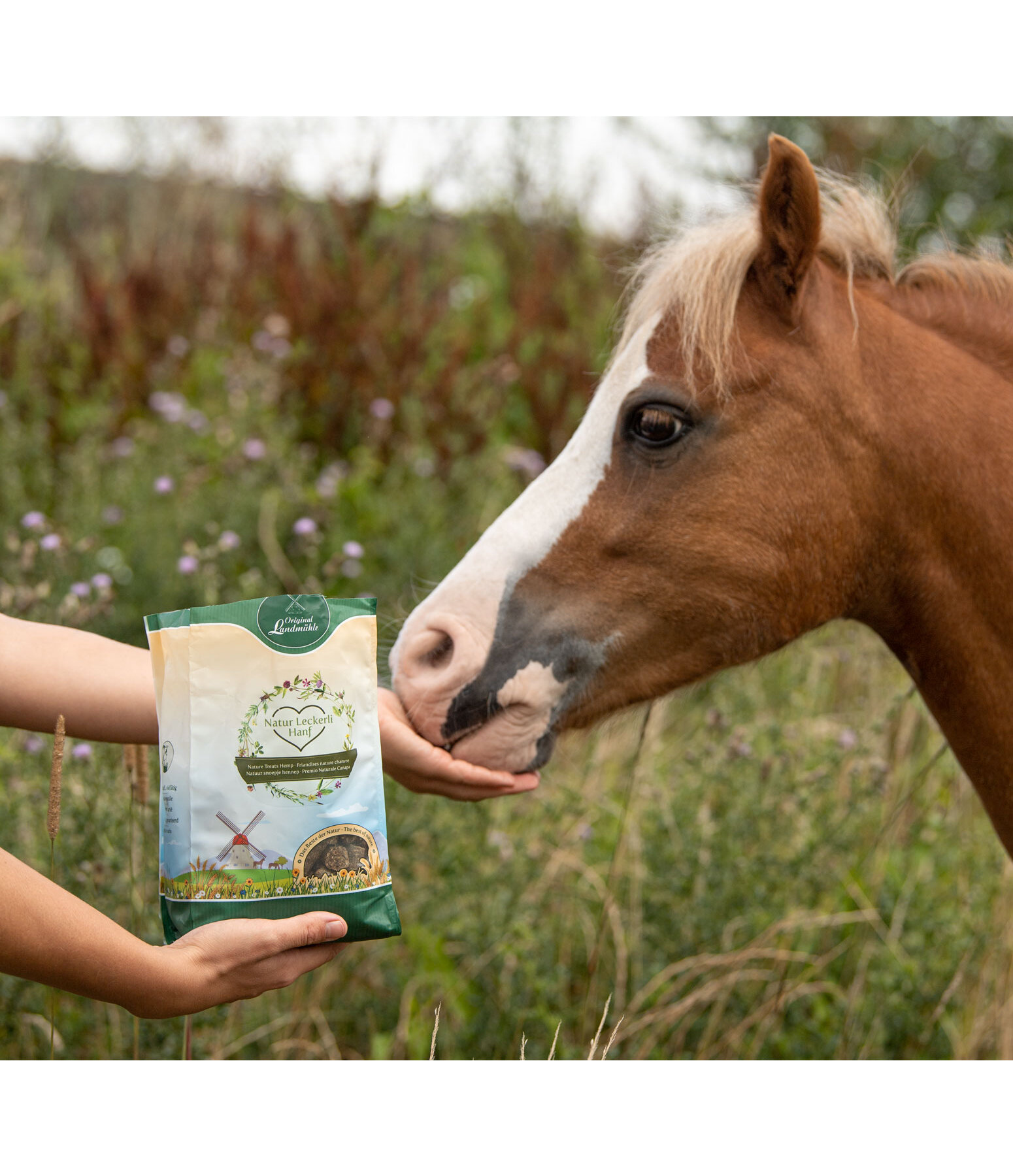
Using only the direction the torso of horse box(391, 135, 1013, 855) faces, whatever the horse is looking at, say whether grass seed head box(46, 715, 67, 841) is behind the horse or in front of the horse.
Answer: in front

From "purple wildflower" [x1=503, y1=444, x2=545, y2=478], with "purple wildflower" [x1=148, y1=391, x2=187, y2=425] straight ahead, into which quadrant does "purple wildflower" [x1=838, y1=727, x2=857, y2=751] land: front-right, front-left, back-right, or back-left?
back-left

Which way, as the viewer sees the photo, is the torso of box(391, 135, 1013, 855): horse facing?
to the viewer's left

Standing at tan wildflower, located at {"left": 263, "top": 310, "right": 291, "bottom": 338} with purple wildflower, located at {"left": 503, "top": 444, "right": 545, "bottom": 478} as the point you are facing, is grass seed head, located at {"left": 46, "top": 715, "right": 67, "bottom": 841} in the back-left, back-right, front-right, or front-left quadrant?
front-right

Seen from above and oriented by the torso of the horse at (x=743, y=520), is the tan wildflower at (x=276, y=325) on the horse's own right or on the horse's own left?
on the horse's own right
